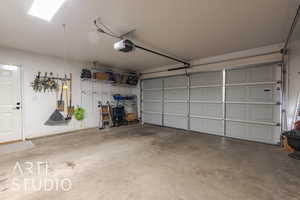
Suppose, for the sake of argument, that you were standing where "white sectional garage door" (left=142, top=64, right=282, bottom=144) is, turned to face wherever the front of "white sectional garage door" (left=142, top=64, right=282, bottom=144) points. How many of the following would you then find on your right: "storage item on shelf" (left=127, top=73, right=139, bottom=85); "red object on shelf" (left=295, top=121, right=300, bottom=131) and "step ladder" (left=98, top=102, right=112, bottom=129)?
2

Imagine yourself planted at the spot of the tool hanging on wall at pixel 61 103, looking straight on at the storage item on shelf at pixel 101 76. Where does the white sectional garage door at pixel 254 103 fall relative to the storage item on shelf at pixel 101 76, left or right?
right

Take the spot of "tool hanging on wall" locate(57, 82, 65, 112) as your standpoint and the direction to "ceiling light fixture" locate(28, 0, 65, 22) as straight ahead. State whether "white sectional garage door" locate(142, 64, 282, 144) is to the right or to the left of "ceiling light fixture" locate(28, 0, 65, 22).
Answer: left
